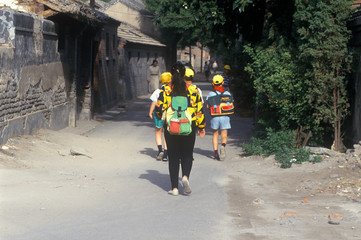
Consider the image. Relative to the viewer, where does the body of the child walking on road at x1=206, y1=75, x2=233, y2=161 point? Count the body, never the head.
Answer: away from the camera

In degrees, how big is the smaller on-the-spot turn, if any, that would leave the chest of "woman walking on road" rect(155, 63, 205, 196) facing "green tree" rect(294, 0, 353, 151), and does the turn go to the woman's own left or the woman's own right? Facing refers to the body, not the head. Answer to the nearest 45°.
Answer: approximately 45° to the woman's own right

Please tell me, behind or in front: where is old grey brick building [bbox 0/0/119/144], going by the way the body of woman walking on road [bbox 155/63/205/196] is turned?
in front

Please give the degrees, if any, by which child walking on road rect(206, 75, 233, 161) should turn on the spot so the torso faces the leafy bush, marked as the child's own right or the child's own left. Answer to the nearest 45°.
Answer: approximately 90° to the child's own right

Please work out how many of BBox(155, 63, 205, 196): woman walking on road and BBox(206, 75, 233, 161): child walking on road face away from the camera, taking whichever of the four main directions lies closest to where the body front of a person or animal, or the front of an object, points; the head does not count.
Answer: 2

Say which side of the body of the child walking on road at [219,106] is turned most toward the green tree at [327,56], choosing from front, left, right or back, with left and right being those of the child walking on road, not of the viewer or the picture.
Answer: right

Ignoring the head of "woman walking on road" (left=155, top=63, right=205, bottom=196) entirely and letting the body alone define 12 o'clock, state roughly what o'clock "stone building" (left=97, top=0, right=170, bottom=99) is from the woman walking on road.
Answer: The stone building is roughly at 12 o'clock from the woman walking on road.

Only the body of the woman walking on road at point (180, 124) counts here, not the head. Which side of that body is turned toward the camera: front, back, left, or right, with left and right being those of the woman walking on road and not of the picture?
back

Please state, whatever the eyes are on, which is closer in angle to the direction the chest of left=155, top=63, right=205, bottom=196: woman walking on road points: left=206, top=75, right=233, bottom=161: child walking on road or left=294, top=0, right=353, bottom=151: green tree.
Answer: the child walking on road

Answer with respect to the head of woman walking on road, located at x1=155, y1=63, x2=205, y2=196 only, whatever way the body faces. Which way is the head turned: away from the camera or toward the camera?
away from the camera

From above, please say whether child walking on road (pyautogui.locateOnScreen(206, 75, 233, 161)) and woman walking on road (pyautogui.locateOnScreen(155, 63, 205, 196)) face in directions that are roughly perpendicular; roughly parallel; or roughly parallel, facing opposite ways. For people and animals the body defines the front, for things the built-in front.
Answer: roughly parallel

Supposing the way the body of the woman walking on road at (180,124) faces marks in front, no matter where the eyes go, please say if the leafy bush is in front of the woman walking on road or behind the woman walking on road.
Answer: in front

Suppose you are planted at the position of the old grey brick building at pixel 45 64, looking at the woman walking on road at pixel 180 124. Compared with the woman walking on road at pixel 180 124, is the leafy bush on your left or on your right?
left

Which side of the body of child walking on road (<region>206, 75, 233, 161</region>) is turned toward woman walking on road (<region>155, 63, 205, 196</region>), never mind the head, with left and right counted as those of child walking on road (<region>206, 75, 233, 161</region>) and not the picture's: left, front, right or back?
back

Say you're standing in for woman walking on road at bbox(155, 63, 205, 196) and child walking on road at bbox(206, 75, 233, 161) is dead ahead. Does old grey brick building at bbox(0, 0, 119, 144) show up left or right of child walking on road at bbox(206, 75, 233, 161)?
left

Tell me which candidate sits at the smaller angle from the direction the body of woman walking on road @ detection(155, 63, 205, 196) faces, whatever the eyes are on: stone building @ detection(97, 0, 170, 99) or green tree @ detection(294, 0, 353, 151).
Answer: the stone building
